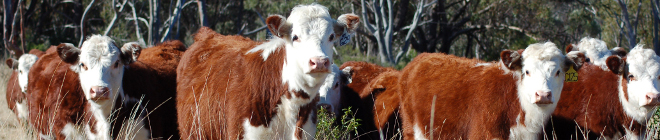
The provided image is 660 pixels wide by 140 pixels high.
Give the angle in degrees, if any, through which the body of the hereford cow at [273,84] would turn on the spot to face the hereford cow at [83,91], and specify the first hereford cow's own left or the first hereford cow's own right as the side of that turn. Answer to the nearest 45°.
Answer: approximately 180°

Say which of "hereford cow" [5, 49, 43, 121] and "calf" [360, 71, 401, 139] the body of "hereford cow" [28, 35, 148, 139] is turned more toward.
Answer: the calf

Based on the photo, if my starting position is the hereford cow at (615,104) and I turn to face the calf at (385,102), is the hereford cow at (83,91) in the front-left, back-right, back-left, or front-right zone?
front-left

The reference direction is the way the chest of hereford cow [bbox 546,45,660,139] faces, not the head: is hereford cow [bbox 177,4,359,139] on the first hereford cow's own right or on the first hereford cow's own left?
on the first hereford cow's own right

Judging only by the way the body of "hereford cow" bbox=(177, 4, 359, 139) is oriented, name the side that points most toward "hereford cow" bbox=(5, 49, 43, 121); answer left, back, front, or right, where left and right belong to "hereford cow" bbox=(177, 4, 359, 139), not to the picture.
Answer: back

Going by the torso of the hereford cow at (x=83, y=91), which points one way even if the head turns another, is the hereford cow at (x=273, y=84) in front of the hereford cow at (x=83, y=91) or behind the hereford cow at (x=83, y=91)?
in front

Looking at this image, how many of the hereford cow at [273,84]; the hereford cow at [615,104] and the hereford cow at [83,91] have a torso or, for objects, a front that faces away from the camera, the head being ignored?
0

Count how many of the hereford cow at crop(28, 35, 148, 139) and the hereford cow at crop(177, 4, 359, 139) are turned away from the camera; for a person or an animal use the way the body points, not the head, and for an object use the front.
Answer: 0

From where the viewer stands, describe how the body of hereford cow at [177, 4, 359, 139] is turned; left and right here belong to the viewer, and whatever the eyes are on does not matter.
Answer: facing the viewer and to the right of the viewer

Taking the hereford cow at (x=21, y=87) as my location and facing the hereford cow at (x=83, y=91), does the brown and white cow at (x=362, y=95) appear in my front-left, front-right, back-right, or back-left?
front-left

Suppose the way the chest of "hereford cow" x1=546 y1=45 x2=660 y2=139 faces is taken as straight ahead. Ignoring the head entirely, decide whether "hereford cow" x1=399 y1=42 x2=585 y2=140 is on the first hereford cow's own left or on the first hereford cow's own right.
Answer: on the first hereford cow's own right
